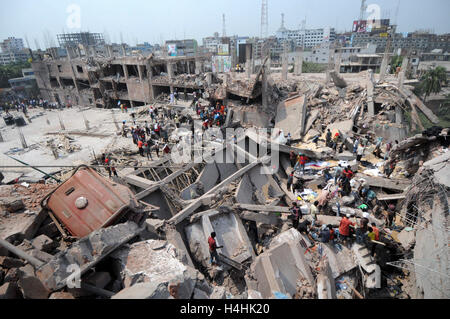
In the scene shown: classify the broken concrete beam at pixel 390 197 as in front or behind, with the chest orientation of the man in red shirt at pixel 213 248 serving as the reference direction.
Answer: in front

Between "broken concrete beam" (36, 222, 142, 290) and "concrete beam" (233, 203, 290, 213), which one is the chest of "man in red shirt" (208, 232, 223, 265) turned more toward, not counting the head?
the "concrete beam" (233, 203, 290, 213)

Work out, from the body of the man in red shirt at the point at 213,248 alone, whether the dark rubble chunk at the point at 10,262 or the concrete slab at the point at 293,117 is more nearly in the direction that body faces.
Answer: the concrete slab

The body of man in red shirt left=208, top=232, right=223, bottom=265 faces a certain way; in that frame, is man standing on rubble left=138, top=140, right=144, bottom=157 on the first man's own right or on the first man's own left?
on the first man's own left
